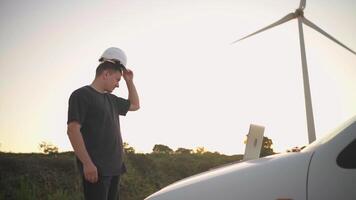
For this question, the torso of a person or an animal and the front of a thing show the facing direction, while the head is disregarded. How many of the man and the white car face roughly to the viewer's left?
1

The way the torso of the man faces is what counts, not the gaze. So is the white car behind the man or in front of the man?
in front

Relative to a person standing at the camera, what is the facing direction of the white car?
facing to the left of the viewer

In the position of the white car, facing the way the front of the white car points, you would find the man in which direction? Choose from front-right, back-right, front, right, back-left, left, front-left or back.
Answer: front-right

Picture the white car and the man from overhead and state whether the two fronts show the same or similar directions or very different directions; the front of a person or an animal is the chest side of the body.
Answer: very different directions

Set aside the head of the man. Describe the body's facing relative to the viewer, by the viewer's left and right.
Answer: facing the viewer and to the right of the viewer
